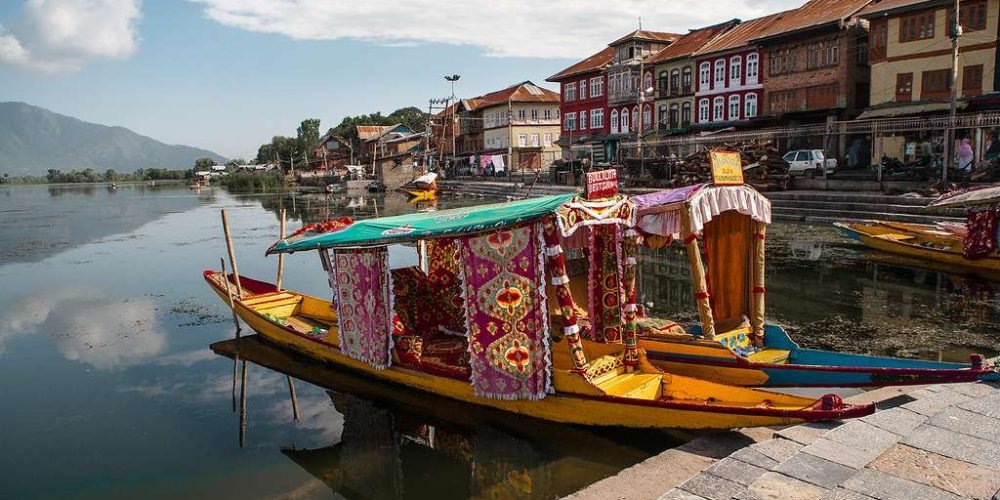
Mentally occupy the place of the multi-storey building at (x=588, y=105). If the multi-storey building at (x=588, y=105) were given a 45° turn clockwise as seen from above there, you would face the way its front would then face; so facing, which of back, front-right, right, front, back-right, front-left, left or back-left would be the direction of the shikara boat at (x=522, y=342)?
left

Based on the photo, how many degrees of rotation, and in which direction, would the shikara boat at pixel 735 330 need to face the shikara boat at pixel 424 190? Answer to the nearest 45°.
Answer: approximately 180°

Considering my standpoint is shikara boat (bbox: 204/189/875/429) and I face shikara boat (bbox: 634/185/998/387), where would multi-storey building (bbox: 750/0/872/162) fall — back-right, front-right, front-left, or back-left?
front-left

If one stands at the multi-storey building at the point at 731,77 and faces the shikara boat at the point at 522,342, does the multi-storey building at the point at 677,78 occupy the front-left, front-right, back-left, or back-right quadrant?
back-right

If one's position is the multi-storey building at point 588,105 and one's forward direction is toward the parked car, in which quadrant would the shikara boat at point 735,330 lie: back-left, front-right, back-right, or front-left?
front-right

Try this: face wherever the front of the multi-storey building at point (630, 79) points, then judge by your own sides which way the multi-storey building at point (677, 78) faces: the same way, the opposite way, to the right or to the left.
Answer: the same way

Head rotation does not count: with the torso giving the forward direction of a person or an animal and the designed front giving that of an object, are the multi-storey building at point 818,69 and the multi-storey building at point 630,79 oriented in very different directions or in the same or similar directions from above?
same or similar directions

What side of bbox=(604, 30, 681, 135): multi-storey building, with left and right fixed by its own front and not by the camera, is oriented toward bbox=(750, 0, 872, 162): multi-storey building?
left

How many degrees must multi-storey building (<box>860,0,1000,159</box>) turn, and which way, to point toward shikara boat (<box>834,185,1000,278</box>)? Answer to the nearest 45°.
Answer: approximately 45° to its left

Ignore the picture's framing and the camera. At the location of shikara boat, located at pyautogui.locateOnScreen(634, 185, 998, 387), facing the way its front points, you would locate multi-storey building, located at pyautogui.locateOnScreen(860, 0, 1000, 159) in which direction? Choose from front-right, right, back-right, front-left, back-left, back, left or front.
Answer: back-left

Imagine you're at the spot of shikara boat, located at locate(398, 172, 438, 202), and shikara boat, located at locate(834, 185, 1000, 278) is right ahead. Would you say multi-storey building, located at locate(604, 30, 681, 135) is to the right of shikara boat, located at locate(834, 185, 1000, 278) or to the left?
left

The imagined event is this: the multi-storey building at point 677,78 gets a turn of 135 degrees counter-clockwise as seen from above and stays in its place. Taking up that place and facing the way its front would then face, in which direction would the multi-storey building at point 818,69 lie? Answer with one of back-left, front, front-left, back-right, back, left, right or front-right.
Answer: front-right

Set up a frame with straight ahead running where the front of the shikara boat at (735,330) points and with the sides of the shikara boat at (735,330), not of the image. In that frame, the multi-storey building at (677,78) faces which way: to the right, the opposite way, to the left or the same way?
to the right

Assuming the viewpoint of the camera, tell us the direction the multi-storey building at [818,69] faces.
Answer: facing the viewer and to the left of the viewer

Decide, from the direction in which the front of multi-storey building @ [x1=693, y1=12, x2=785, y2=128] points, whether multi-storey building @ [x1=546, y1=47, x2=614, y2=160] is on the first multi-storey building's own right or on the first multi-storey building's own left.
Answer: on the first multi-storey building's own right

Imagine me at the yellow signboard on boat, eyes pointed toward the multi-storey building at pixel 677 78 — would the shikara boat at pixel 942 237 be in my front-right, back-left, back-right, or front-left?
front-right

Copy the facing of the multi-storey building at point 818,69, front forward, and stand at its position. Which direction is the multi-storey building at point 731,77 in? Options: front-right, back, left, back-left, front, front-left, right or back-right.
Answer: right

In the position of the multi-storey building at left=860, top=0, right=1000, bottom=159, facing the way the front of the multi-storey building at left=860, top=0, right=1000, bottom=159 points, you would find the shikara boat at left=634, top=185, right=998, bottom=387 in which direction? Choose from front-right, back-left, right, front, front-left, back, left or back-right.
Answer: front-left

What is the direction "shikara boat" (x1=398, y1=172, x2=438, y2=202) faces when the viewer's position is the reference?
facing to the left of the viewer

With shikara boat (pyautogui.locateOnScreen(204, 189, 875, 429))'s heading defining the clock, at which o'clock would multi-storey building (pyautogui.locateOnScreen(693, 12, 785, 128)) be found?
The multi-storey building is roughly at 8 o'clock from the shikara boat.
